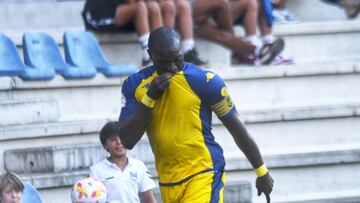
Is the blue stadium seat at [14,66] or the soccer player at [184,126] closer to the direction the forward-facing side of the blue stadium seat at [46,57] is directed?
the soccer player

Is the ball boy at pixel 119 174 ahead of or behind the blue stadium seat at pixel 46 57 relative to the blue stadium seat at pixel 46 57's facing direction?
ahead

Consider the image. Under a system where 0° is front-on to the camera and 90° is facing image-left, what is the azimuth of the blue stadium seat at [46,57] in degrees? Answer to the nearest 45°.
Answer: approximately 315°

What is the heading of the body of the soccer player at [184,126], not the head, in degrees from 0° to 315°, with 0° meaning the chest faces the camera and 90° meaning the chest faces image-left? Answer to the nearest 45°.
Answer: approximately 45°

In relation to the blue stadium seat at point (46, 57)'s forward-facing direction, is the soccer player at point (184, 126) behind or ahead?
ahead

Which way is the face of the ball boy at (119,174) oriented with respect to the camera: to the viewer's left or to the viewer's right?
to the viewer's right

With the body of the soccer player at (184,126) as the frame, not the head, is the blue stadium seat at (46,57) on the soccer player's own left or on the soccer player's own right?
on the soccer player's own right

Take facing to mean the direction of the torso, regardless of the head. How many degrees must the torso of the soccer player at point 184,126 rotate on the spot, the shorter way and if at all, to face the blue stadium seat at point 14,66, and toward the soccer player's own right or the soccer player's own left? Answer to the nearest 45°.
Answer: approximately 90° to the soccer player's own right

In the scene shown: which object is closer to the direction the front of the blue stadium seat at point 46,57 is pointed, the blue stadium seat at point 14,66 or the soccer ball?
the soccer ball
